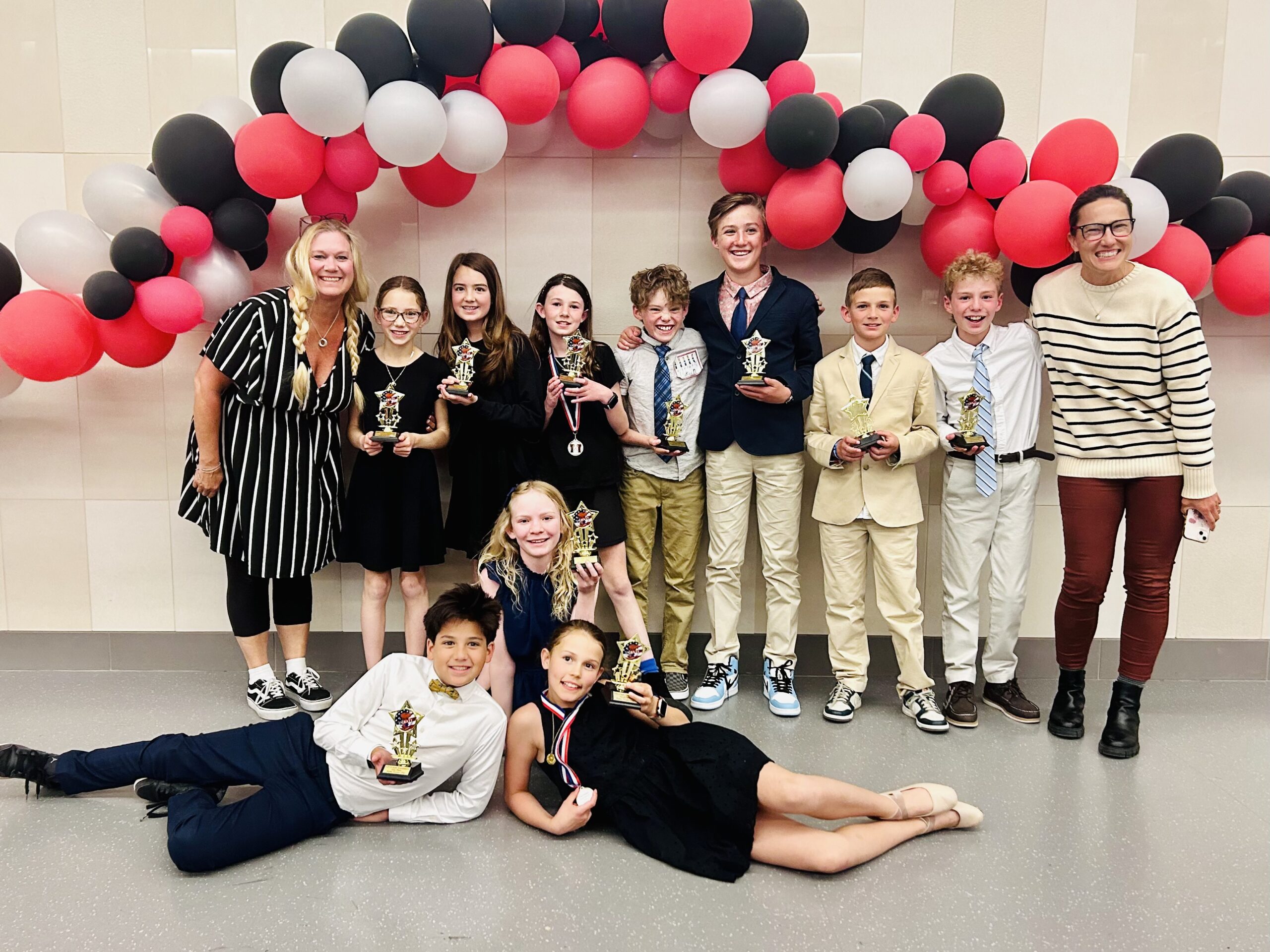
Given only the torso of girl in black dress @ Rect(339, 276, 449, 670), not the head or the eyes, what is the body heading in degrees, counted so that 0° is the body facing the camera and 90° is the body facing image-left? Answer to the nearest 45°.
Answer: approximately 0°

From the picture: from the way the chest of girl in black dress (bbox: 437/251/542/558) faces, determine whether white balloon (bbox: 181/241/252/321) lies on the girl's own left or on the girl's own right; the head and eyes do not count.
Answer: on the girl's own right

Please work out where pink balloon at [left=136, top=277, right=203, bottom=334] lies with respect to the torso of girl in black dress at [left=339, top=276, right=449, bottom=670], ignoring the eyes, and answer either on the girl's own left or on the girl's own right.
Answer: on the girl's own right

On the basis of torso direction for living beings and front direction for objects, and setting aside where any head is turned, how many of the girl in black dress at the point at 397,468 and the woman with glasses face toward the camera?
2

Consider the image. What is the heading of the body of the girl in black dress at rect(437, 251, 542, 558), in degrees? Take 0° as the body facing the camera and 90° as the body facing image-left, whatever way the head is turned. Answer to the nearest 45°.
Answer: approximately 45°
